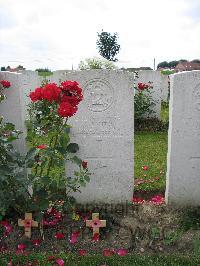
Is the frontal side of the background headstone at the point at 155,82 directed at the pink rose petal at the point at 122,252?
yes

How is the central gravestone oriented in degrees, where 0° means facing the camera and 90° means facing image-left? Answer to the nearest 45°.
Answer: approximately 0°

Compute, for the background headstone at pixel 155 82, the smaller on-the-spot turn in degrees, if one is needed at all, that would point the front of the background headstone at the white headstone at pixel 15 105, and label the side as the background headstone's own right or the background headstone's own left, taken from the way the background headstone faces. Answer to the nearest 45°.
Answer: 0° — it already faces it

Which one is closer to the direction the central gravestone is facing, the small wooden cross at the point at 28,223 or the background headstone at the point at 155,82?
the small wooden cross

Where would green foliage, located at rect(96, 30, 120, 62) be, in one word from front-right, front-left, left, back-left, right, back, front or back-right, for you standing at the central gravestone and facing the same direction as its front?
back

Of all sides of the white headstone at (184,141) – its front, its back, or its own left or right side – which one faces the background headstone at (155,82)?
back
